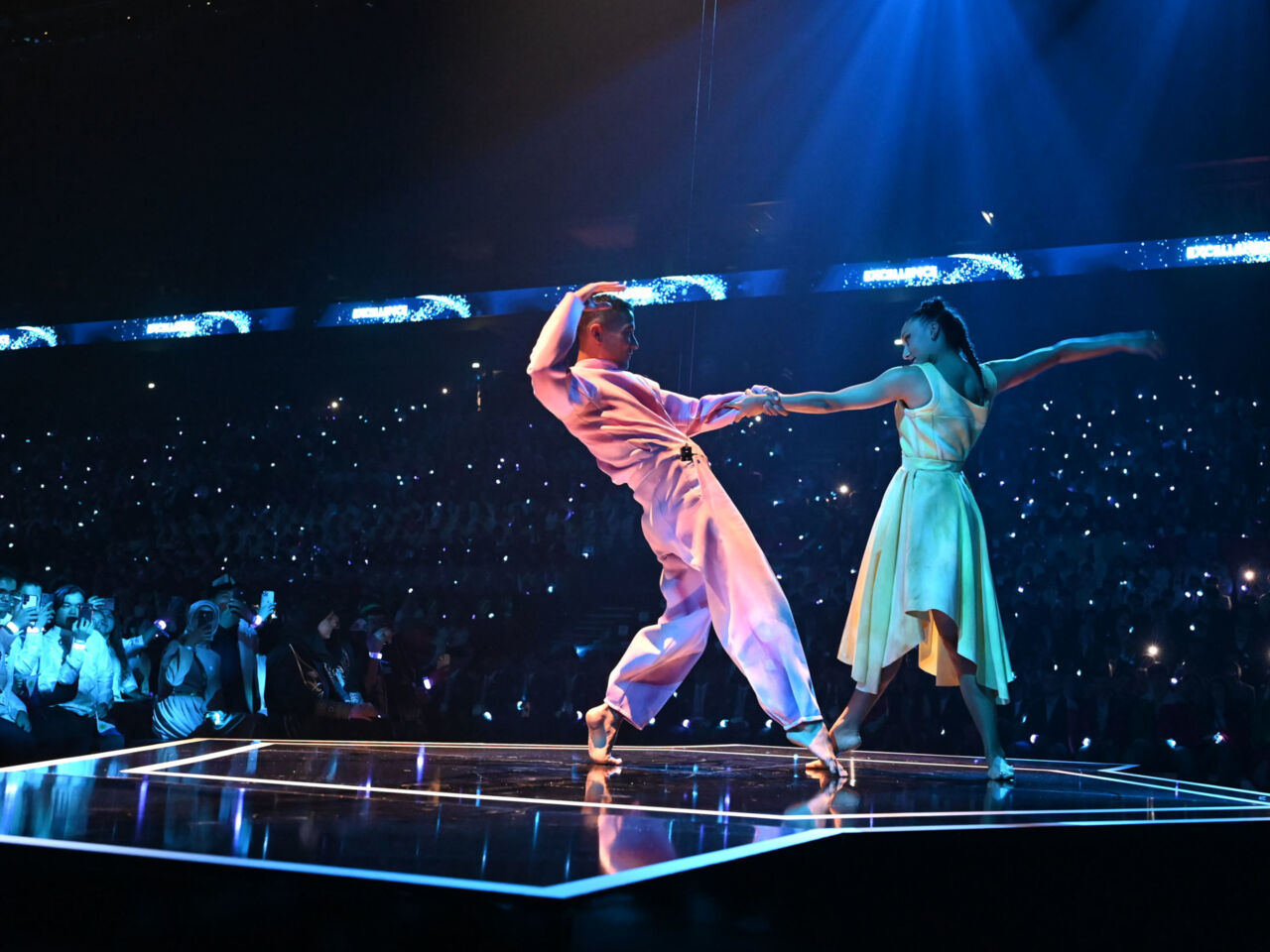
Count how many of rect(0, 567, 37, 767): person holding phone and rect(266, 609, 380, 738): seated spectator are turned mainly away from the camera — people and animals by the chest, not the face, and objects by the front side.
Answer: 0

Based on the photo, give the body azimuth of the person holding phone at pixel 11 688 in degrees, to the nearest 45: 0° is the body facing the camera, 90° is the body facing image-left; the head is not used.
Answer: approximately 315°

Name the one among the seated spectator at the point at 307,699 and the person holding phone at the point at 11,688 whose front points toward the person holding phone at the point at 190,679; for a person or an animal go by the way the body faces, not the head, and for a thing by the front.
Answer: the person holding phone at the point at 11,688

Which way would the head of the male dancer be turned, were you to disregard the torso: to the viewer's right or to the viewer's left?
to the viewer's right

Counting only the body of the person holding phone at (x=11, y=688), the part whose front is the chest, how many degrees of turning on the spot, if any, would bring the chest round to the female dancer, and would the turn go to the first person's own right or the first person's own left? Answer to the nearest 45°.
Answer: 0° — they already face them

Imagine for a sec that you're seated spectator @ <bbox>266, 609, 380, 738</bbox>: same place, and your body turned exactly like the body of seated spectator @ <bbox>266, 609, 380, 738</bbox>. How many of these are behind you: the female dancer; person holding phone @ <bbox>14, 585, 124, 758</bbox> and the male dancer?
1

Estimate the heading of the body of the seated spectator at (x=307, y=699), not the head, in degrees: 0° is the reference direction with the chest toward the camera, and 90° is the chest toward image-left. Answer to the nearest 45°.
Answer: approximately 315°

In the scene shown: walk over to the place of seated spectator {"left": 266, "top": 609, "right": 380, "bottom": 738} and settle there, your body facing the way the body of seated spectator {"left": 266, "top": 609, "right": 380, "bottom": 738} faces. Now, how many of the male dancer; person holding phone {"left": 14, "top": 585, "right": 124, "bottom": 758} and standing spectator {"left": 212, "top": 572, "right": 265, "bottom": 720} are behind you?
2

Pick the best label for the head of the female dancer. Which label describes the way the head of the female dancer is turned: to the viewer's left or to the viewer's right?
to the viewer's left
